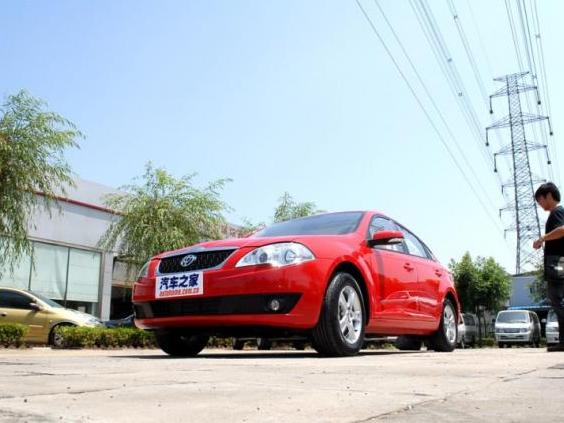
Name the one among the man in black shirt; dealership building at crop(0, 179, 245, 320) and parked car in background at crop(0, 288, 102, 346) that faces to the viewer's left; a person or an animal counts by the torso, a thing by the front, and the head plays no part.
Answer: the man in black shirt

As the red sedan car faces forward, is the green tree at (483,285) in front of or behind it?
behind

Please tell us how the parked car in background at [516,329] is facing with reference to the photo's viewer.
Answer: facing the viewer

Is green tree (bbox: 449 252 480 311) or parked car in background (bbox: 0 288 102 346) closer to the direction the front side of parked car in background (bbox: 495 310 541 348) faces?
the parked car in background

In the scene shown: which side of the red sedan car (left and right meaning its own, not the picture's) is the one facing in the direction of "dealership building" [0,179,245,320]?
right

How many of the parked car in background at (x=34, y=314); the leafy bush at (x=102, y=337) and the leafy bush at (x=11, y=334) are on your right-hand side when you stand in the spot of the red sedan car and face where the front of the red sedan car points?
3

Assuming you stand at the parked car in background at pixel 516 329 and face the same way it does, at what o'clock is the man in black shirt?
The man in black shirt is roughly at 12 o'clock from the parked car in background.

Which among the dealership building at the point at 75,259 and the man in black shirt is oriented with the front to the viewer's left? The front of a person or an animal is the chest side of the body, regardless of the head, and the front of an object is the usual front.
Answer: the man in black shirt

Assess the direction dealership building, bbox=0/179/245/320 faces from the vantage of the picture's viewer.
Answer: facing the viewer and to the right of the viewer

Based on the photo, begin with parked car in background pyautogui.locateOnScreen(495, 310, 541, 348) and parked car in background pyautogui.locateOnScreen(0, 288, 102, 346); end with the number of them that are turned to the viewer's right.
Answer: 1

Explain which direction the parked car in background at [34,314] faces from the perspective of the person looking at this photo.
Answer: facing to the right of the viewer

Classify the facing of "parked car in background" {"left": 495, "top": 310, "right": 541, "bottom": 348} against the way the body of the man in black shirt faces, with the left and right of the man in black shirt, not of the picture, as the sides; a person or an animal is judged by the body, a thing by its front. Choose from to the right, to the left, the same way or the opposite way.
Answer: to the left

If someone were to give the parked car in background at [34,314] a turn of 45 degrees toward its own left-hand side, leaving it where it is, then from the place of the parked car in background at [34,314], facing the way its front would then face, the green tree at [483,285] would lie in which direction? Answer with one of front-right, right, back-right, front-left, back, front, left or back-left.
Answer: front

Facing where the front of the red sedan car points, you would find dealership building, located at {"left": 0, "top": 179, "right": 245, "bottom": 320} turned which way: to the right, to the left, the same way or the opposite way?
to the left

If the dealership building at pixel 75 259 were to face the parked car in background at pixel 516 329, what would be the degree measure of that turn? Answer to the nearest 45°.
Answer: approximately 45° to its left

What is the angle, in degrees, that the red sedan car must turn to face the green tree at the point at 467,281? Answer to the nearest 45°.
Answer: approximately 135° to its right

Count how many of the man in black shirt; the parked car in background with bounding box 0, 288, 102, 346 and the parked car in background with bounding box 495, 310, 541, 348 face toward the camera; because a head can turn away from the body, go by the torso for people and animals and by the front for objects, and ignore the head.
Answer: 1

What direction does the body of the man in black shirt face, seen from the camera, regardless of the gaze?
to the viewer's left

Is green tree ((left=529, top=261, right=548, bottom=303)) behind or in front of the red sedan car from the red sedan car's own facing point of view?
behind

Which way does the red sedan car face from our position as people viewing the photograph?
facing the viewer and to the left of the viewer
